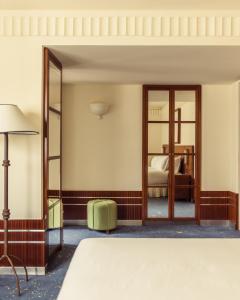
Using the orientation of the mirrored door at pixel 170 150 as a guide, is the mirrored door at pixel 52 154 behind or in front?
in front

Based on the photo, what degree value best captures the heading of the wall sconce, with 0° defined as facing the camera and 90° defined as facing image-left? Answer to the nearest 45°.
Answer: approximately 0°

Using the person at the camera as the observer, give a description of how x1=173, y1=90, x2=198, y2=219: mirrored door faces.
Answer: facing the viewer

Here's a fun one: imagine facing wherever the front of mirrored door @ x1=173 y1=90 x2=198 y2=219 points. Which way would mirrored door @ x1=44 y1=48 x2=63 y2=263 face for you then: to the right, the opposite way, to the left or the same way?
to the left

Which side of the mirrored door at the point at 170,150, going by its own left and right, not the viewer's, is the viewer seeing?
front

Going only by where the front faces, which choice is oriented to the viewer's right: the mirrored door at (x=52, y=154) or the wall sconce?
the mirrored door

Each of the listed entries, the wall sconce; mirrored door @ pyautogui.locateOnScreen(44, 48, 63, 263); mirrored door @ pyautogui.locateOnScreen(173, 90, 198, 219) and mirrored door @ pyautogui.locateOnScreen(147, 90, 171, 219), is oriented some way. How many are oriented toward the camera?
3

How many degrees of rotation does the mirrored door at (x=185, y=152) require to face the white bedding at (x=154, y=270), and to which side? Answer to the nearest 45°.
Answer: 0° — it already faces it

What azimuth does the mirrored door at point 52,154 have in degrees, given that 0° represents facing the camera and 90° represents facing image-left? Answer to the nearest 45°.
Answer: approximately 270°
